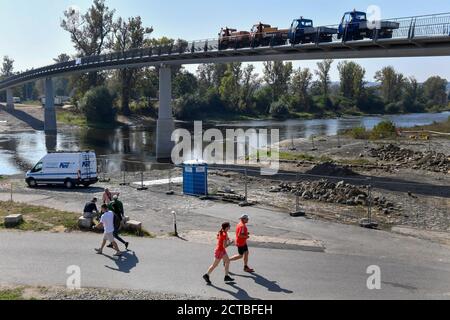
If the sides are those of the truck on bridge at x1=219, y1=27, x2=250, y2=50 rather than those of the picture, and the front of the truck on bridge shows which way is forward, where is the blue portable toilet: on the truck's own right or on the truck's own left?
on the truck's own left

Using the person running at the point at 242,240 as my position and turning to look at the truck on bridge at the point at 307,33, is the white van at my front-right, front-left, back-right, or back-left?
front-left

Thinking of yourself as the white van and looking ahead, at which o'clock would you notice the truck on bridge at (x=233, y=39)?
The truck on bridge is roughly at 3 o'clock from the white van.

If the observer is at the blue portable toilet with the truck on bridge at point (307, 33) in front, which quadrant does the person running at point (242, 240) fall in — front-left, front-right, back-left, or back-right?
back-right

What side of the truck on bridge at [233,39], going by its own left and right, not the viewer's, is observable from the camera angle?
left

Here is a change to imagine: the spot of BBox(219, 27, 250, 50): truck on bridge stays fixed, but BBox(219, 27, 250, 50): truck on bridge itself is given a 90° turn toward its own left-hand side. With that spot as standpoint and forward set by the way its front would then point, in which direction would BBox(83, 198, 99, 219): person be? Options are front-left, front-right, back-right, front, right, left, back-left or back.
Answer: front

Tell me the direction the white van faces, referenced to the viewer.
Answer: facing away from the viewer and to the left of the viewer

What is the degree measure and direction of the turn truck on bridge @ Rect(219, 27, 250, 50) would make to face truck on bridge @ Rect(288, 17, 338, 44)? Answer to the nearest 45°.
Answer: approximately 135° to its left
